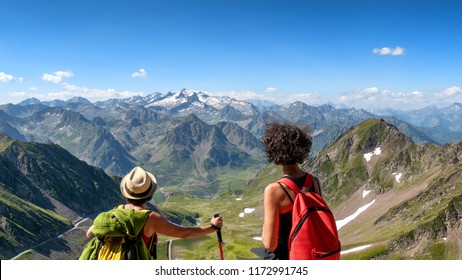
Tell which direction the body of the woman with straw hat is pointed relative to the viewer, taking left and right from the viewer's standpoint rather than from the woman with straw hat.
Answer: facing away from the viewer

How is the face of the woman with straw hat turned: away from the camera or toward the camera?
away from the camera

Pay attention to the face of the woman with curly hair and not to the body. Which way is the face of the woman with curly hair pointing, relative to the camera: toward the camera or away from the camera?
away from the camera

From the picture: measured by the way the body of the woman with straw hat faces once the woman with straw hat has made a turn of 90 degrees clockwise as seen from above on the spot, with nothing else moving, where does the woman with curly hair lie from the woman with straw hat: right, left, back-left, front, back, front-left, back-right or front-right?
front
